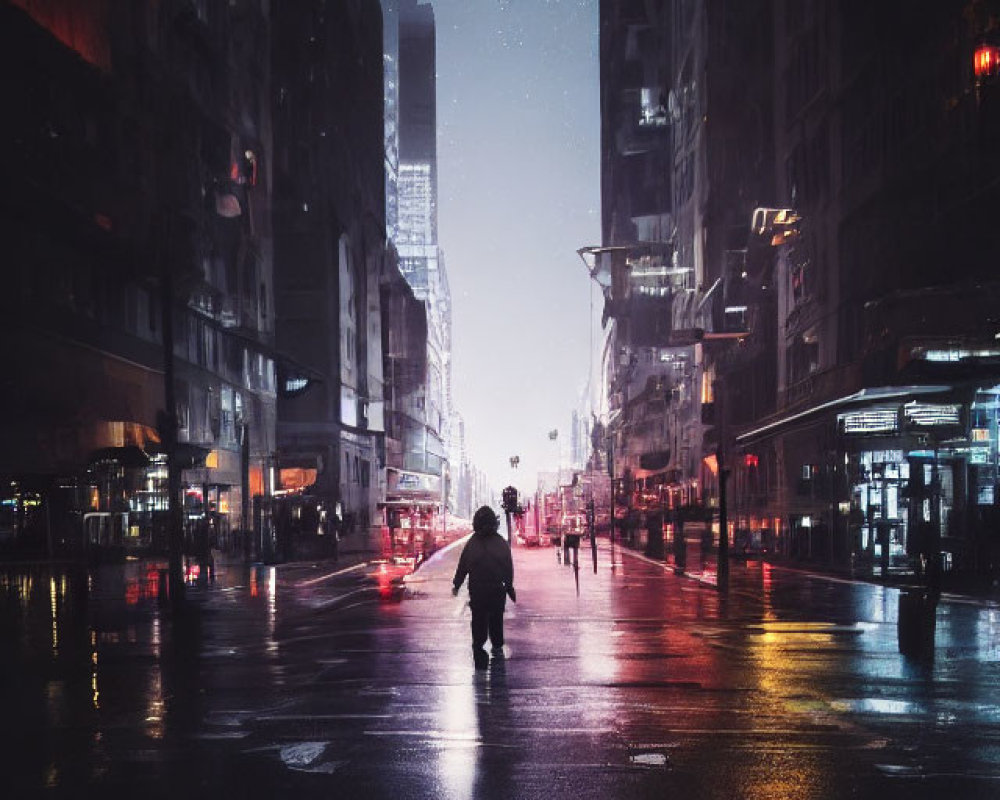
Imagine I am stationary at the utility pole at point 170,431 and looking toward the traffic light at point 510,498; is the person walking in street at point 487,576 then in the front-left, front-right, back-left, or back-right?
back-right

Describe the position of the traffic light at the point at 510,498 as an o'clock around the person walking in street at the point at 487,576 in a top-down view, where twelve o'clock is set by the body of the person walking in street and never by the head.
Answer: The traffic light is roughly at 12 o'clock from the person walking in street.

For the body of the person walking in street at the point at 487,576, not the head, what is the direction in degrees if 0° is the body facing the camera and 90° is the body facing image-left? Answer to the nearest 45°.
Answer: approximately 180°

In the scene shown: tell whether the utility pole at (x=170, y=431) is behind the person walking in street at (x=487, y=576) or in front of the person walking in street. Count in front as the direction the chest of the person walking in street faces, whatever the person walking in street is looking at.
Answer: in front

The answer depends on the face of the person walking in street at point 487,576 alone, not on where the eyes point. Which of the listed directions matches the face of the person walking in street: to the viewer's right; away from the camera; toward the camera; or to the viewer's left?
away from the camera
